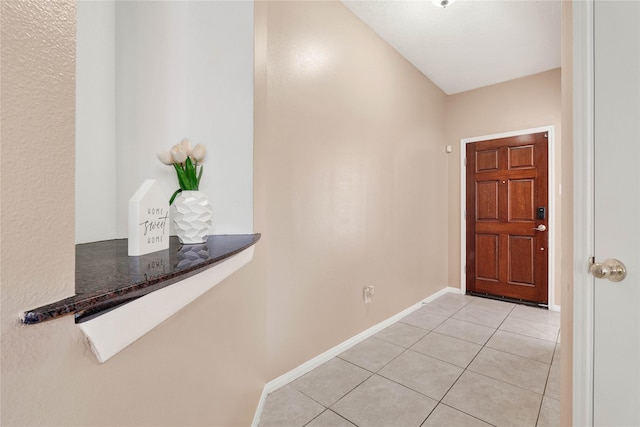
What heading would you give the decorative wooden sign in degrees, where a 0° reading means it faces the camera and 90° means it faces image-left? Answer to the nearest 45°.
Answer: approximately 315°

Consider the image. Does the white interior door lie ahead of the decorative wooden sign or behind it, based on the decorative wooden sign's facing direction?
ahead
